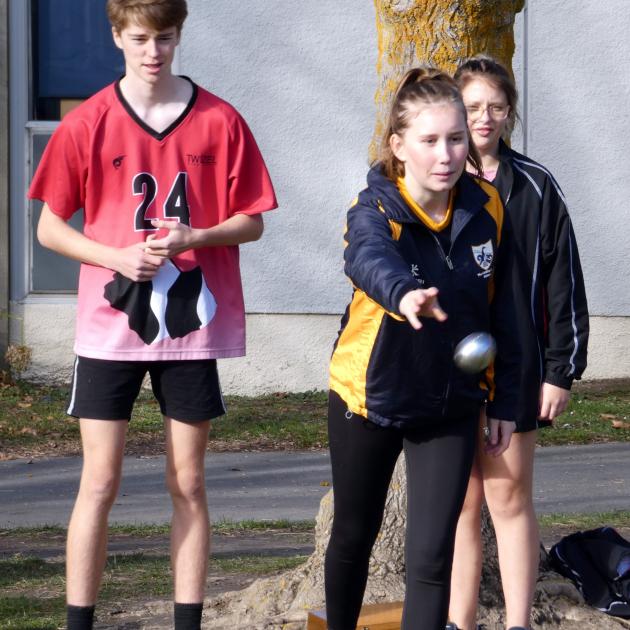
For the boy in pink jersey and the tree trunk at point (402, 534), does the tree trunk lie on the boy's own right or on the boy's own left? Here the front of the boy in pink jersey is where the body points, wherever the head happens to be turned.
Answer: on the boy's own left

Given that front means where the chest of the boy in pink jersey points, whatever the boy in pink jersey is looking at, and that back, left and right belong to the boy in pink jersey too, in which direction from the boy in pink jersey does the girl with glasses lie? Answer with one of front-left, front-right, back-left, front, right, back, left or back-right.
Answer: left

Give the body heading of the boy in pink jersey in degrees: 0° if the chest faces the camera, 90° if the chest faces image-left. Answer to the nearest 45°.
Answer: approximately 0°

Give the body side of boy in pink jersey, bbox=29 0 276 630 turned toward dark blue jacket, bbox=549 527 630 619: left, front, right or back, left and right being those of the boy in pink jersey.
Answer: left

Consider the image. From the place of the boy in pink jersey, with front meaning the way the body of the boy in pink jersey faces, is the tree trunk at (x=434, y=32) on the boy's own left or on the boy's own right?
on the boy's own left

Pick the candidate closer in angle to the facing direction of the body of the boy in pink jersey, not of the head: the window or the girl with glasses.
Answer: the girl with glasses

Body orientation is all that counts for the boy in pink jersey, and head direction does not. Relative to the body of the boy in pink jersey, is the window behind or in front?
behind
